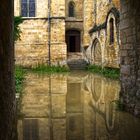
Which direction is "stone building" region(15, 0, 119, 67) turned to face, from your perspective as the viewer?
facing the viewer

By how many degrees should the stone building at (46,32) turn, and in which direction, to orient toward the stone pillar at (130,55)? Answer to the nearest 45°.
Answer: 0° — it already faces it

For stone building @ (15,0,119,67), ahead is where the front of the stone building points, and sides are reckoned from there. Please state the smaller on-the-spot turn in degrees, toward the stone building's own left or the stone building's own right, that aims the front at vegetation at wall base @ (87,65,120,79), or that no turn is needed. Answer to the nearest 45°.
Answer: approximately 45° to the stone building's own left
